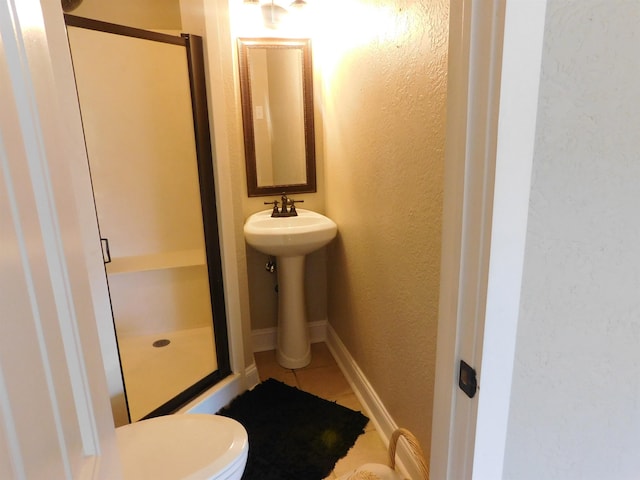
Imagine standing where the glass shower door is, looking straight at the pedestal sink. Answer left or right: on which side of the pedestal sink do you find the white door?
right

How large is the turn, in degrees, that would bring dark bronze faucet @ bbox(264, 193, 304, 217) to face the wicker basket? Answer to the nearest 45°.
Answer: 0° — it already faces it

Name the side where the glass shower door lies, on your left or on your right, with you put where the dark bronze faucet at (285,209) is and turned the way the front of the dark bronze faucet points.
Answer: on your right

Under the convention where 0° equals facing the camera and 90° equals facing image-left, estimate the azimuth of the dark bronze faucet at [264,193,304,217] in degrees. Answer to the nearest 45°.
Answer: approximately 0°
